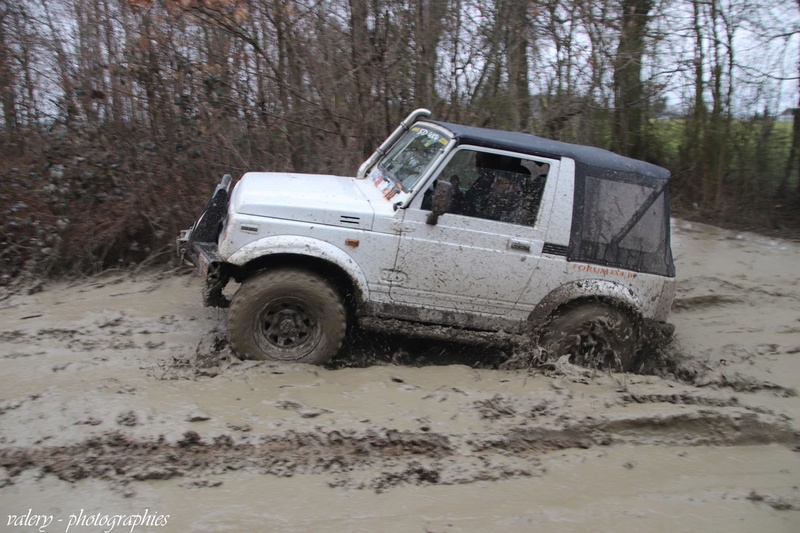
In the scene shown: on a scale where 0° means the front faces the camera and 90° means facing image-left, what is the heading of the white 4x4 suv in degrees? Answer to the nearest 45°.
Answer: approximately 90°
